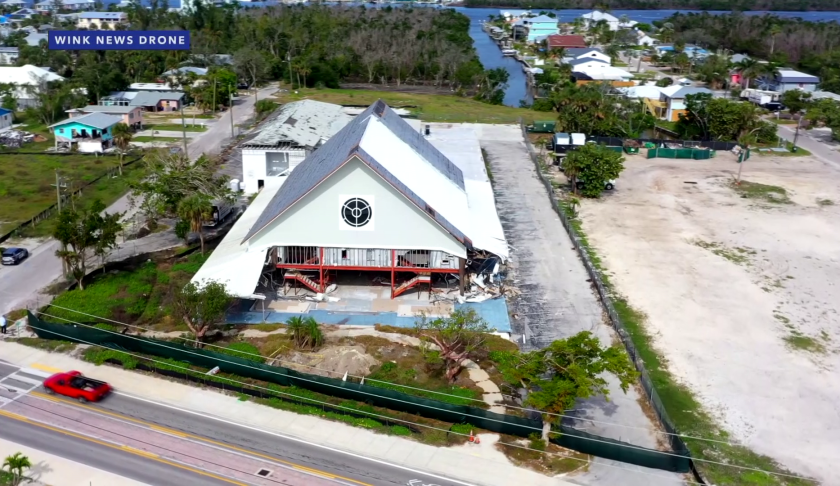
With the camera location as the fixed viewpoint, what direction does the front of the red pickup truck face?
facing away from the viewer and to the left of the viewer

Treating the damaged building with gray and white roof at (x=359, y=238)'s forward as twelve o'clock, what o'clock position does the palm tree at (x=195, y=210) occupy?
The palm tree is roughly at 4 o'clock from the damaged building with gray and white roof.

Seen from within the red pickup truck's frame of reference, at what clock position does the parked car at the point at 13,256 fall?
The parked car is roughly at 1 o'clock from the red pickup truck.

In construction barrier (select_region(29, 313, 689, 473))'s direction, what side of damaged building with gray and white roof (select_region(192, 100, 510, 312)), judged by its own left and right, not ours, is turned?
front

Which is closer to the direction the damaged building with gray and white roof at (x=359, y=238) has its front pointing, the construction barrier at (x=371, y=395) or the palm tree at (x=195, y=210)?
the construction barrier

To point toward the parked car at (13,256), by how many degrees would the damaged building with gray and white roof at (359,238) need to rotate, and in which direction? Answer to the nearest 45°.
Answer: approximately 90° to its right

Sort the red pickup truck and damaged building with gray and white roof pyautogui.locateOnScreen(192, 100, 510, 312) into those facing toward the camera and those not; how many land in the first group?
1

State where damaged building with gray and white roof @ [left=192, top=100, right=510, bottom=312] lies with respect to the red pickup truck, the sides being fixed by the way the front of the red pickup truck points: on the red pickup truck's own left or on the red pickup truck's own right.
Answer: on the red pickup truck's own right

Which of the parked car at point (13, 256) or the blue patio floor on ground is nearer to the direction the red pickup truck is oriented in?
the parked car

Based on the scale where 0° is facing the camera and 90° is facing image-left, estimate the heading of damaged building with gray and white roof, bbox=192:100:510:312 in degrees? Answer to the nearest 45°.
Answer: approximately 0°
